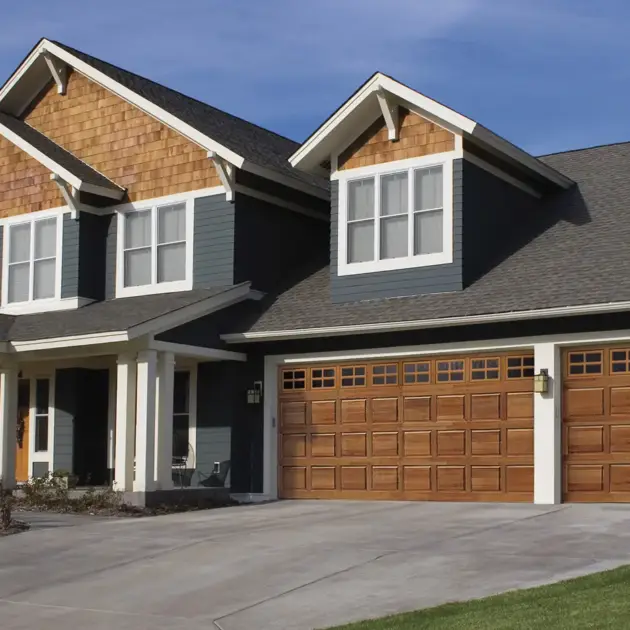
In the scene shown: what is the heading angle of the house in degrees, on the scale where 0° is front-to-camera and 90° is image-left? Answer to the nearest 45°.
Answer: approximately 45°
